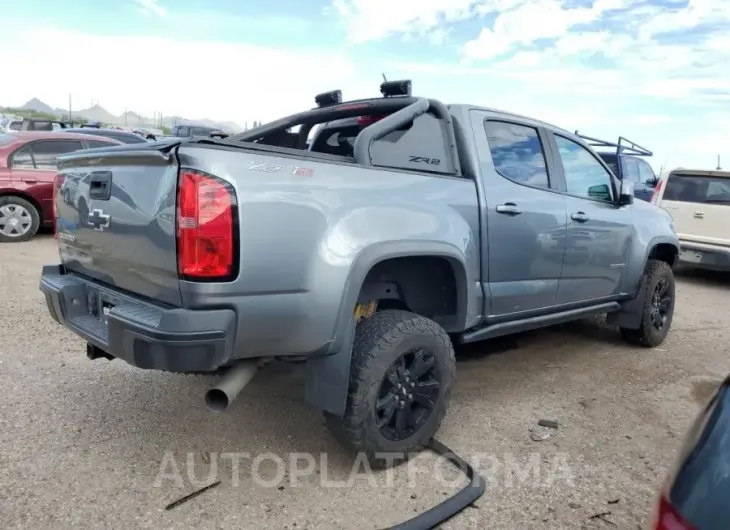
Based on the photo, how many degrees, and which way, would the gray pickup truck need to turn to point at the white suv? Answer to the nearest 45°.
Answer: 0° — it already faces it

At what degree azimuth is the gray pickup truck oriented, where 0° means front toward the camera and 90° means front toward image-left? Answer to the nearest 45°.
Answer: approximately 225°

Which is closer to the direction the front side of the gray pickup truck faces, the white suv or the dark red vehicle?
the white suv

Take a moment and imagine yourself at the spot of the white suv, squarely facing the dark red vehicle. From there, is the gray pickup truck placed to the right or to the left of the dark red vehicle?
left
